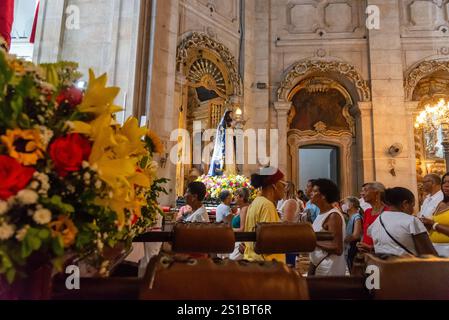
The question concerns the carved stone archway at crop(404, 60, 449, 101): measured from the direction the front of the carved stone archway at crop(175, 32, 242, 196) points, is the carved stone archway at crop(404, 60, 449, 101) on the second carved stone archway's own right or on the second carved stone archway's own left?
on the second carved stone archway's own left

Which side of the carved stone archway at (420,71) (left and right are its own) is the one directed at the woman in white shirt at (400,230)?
front

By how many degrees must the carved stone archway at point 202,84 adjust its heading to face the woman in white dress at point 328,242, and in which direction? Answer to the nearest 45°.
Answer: approximately 45° to its right

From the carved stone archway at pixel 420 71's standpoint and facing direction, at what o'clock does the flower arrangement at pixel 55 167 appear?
The flower arrangement is roughly at 12 o'clock from the carved stone archway.

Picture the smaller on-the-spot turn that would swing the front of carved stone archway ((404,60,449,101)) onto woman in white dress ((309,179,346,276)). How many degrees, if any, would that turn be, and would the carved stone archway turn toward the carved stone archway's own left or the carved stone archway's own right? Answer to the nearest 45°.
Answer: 0° — it already faces them

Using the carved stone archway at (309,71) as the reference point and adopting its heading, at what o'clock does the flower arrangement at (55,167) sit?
The flower arrangement is roughly at 12 o'clock from the carved stone archway.

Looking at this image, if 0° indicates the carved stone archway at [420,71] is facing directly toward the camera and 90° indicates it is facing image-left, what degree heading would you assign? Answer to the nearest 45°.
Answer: approximately 0°

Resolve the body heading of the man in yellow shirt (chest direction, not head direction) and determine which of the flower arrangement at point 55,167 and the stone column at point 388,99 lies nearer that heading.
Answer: the stone column

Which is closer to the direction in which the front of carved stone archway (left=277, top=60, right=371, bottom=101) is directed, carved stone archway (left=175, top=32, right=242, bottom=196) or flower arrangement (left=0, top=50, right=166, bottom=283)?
the flower arrangement

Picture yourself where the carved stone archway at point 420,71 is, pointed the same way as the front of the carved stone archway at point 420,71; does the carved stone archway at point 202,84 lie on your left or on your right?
on your right

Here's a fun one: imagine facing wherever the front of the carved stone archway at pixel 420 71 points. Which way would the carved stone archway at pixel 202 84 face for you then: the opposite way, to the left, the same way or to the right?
to the left
